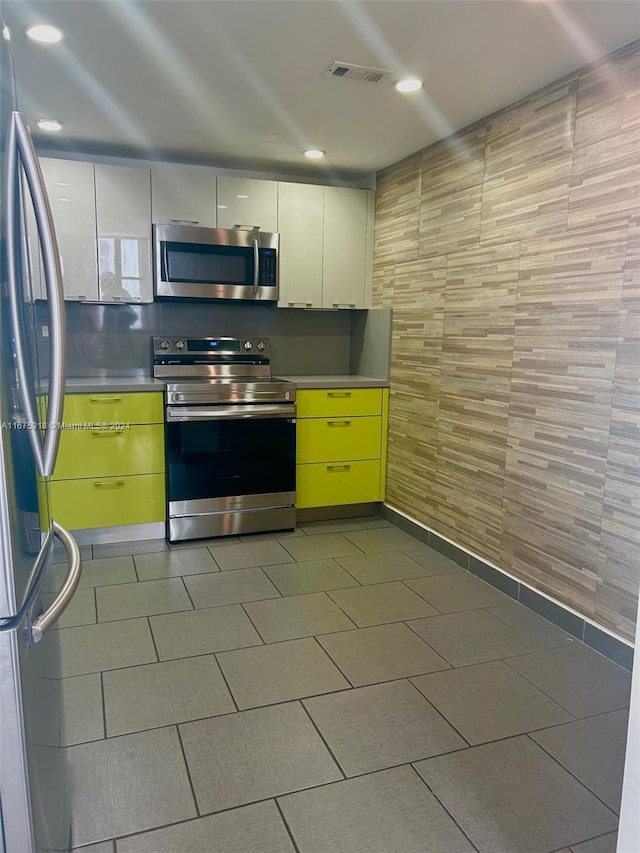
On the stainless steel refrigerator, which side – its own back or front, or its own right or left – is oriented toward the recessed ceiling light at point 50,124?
left

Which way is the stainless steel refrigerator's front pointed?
to the viewer's right

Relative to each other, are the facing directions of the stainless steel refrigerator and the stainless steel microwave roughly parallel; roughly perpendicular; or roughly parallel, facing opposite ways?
roughly perpendicular

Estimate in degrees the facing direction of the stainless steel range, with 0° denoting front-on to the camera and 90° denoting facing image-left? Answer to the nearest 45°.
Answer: approximately 0°

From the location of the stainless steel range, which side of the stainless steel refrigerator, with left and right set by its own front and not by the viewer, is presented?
left

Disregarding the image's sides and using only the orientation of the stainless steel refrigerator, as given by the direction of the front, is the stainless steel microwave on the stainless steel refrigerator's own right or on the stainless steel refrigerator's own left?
on the stainless steel refrigerator's own left

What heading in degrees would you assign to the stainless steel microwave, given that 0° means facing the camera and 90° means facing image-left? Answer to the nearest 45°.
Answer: approximately 0°
